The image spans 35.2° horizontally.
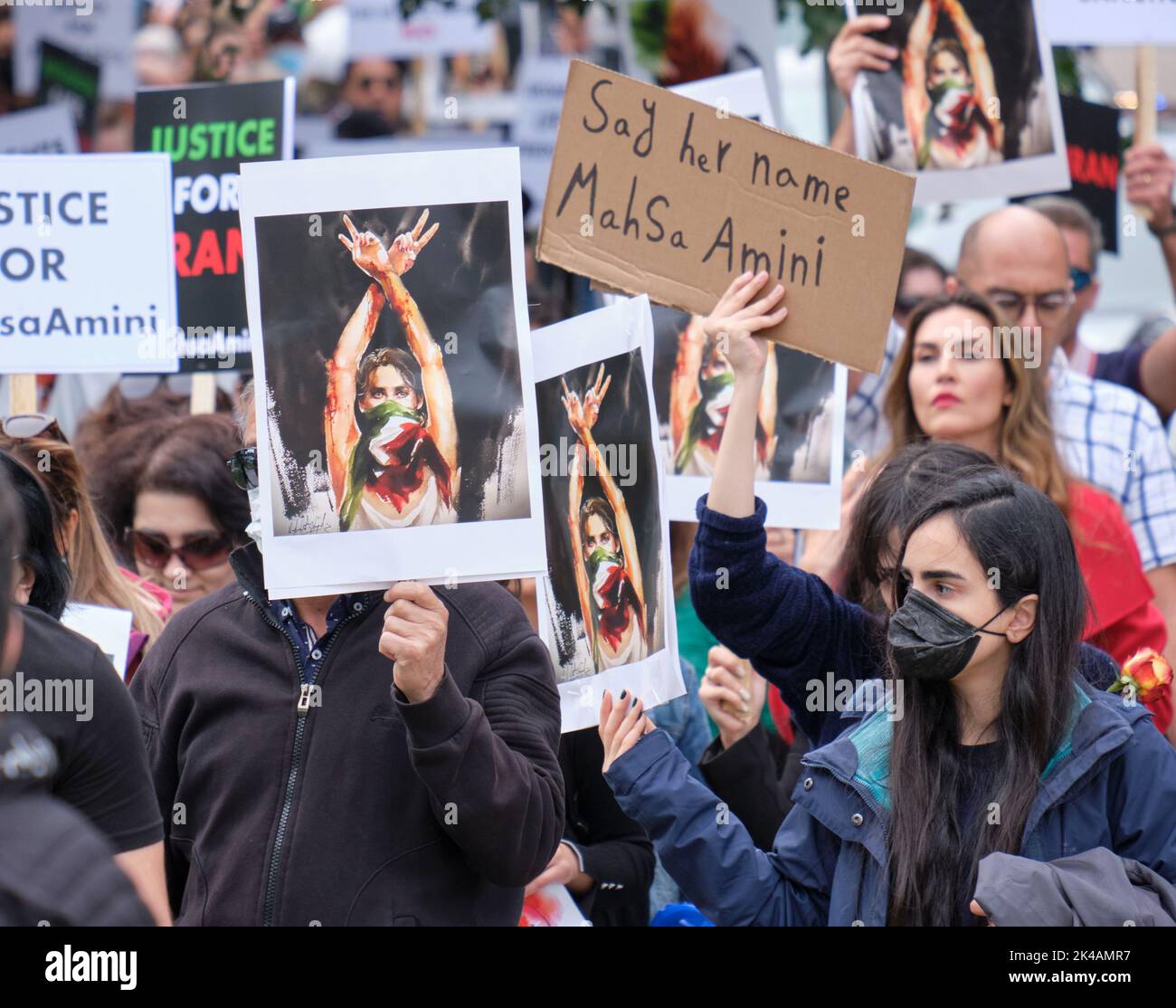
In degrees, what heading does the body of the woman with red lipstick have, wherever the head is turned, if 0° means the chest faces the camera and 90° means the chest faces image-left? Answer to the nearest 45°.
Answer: approximately 45°

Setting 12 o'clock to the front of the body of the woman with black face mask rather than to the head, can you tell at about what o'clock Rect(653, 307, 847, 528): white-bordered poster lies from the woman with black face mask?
The white-bordered poster is roughly at 4 o'clock from the woman with black face mask.

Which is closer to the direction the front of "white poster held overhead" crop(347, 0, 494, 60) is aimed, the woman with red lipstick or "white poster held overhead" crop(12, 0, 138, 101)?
the woman with red lipstick

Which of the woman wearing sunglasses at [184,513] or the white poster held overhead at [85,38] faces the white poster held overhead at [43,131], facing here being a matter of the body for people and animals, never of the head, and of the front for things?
the white poster held overhead at [85,38]

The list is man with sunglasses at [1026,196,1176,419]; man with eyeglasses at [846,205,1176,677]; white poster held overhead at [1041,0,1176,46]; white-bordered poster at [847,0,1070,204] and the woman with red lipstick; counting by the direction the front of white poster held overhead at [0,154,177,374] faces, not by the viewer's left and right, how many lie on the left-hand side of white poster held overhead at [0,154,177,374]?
5
